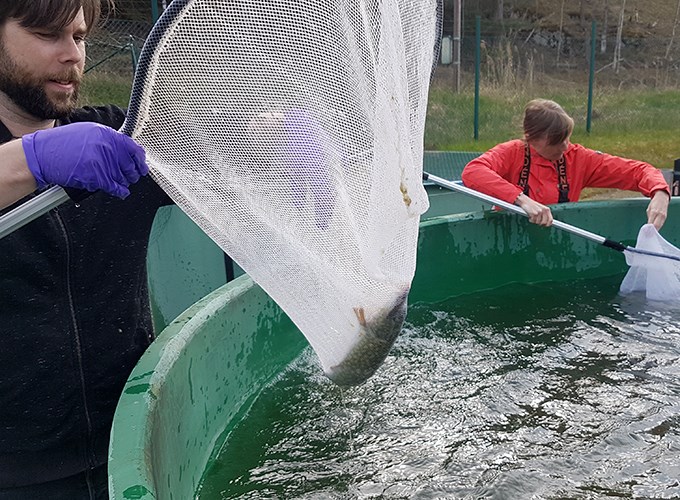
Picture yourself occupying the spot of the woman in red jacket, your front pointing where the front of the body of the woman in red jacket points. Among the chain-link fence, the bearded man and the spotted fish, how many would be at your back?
1

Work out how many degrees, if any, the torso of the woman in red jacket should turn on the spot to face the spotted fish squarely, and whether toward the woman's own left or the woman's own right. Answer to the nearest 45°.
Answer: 0° — they already face it

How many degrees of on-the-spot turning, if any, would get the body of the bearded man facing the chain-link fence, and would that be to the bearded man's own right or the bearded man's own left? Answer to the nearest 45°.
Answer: approximately 90° to the bearded man's own left

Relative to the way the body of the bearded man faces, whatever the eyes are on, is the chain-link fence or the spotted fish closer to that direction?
the spotted fish

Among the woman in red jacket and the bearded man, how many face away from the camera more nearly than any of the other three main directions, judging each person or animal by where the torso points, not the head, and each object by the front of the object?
0

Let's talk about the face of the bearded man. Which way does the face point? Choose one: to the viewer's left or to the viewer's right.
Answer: to the viewer's right

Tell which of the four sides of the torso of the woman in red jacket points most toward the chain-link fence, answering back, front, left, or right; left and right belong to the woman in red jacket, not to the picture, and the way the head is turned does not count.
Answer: back

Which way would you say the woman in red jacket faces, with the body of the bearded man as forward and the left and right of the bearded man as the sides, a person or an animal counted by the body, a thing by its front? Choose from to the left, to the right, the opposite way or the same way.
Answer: to the right

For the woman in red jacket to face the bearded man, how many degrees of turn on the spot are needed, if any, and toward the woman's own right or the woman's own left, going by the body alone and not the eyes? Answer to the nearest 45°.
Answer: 0° — they already face them

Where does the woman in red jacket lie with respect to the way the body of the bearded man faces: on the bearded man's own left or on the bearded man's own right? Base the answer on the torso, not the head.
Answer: on the bearded man's own left

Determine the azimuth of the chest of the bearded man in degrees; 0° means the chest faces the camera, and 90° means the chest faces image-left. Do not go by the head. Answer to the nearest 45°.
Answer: approximately 315°
